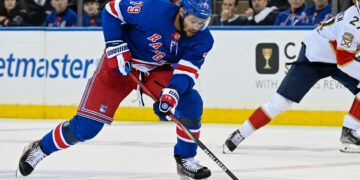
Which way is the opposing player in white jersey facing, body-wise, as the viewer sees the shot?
to the viewer's right

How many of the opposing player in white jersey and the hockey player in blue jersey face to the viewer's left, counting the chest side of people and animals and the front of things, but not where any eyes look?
0

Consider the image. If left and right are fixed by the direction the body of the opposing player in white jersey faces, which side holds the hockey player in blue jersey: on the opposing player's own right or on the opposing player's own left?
on the opposing player's own right

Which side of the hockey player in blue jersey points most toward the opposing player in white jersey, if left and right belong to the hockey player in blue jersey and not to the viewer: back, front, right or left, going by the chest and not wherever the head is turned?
left

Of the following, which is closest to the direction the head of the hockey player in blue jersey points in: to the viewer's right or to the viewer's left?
to the viewer's right
